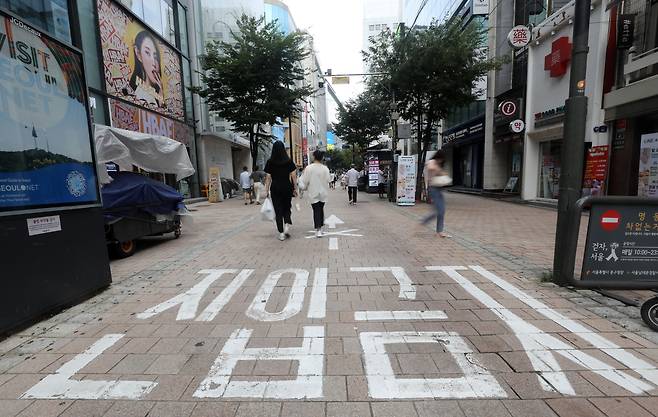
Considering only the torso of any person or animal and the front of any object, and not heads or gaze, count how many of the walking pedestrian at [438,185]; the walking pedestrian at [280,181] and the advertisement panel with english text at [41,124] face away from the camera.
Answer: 1

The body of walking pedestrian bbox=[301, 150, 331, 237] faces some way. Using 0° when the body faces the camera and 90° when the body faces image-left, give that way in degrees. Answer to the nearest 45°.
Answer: approximately 180°

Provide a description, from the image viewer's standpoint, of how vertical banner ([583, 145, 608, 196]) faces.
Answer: facing the viewer and to the left of the viewer

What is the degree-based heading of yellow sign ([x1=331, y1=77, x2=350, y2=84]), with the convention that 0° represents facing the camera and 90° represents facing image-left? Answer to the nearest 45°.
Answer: approximately 0°

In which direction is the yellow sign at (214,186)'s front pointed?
toward the camera

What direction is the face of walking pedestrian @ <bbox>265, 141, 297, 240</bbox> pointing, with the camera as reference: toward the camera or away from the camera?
away from the camera

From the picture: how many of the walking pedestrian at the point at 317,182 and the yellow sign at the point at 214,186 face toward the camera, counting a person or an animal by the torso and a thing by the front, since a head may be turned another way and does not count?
1

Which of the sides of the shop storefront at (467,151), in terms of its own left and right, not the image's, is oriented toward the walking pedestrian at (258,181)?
front

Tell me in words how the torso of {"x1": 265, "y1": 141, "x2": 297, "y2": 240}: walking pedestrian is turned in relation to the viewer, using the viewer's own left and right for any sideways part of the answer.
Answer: facing away from the viewer
